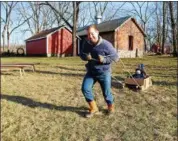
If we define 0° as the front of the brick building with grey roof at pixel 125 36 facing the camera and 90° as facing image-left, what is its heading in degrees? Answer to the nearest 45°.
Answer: approximately 315°

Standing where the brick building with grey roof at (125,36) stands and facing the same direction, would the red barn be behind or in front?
behind
